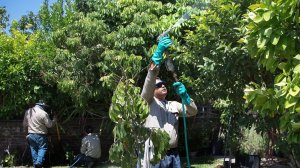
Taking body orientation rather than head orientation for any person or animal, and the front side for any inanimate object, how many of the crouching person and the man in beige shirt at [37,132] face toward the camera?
0

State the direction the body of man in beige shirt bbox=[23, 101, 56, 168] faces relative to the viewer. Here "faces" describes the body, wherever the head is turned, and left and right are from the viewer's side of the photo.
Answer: facing away from the viewer and to the right of the viewer

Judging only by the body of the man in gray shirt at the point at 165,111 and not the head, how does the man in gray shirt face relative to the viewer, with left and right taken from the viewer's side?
facing the viewer and to the right of the viewer

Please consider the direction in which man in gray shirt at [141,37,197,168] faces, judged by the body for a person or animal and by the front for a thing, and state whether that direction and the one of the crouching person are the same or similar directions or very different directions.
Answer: very different directions

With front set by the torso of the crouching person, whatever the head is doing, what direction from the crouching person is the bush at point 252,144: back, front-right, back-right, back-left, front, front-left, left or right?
back-right

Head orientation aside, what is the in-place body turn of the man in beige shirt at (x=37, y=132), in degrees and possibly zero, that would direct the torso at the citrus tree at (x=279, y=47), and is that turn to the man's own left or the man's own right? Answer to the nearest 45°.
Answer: approximately 135° to the man's own right

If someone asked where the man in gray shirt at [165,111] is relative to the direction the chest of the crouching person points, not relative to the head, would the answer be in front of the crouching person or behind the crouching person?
behind

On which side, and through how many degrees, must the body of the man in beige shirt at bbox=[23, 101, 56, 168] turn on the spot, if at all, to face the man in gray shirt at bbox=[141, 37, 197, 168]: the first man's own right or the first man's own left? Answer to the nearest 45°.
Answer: approximately 135° to the first man's own right

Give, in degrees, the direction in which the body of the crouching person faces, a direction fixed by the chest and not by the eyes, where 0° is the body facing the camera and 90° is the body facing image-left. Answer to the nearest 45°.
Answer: approximately 135°

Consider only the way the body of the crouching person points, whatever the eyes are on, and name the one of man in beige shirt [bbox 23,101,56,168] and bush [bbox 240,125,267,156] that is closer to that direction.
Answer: the man in beige shirt

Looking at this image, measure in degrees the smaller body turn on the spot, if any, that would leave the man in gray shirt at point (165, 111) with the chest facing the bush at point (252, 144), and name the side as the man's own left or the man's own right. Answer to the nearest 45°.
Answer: approximately 135° to the man's own left

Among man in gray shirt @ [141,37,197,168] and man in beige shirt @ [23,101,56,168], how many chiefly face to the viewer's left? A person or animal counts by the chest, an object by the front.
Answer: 0

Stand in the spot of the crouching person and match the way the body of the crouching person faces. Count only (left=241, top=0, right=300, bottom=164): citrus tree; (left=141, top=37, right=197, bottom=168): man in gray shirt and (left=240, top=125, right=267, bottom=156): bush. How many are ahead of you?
0

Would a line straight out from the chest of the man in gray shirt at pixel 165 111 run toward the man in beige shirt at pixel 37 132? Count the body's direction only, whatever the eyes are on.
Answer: no
